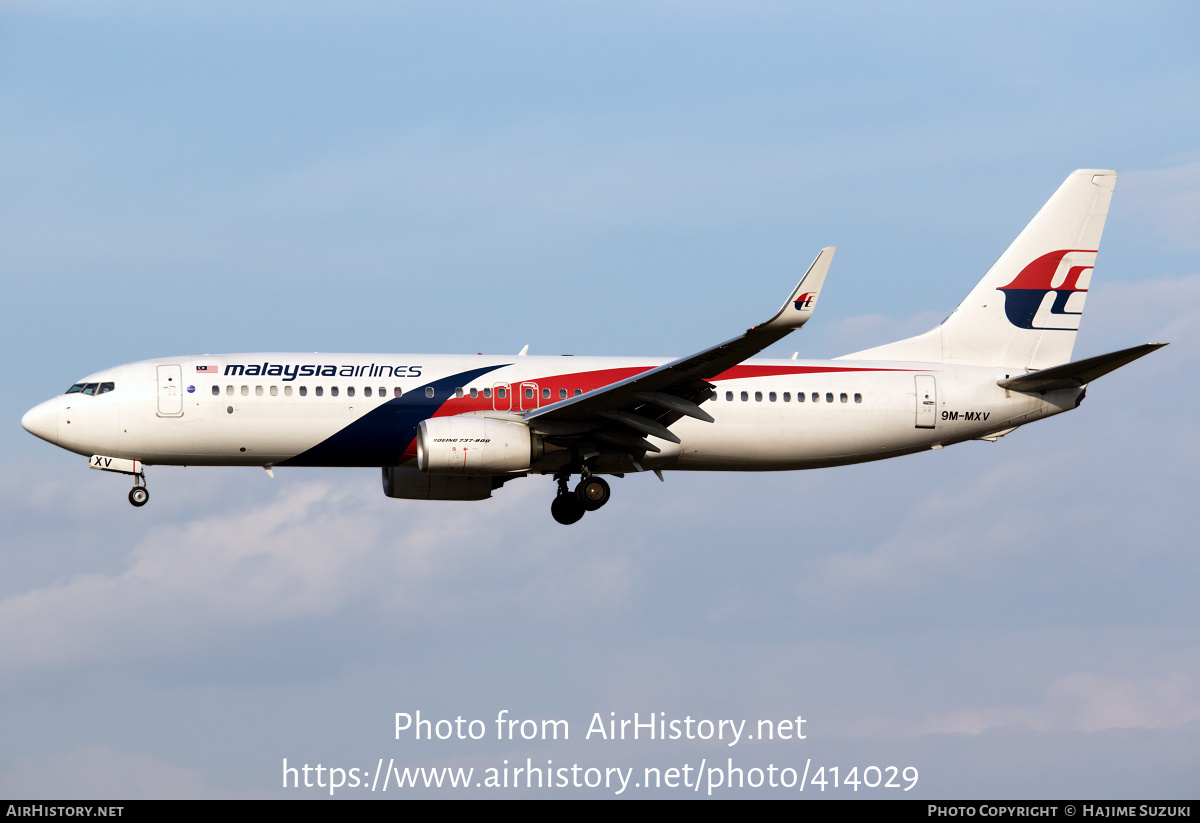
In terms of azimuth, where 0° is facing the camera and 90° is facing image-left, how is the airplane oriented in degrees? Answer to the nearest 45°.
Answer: approximately 90°
